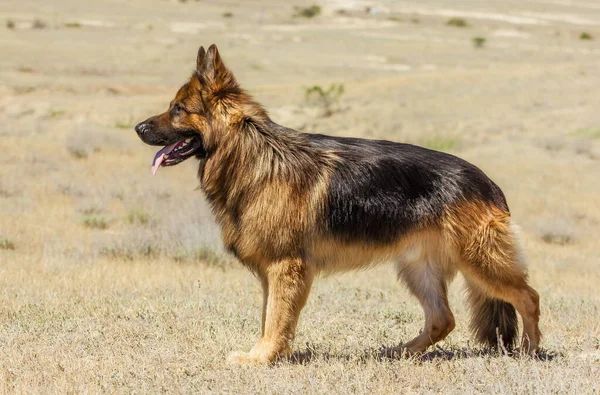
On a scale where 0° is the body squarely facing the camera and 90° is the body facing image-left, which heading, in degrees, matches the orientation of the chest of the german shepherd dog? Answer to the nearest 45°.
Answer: approximately 90°

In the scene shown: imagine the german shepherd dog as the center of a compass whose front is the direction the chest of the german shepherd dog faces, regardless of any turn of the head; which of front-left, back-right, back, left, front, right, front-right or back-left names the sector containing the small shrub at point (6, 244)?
front-right
